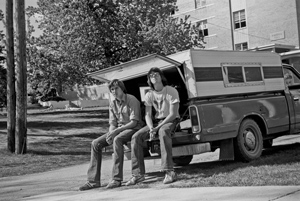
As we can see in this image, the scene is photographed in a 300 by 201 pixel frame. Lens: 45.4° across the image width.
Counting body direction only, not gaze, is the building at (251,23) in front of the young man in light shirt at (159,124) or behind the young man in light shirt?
behind

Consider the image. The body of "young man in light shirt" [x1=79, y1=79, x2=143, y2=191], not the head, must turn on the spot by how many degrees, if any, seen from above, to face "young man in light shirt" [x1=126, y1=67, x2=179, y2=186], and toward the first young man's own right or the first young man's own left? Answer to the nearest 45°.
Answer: approximately 135° to the first young man's own left

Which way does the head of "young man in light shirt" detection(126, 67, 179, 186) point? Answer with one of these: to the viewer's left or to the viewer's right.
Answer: to the viewer's left

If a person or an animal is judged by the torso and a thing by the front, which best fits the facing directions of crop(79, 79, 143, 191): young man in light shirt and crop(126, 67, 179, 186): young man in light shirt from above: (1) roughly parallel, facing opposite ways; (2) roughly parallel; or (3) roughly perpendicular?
roughly parallel

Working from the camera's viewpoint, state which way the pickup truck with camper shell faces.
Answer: facing away from the viewer and to the right of the viewer

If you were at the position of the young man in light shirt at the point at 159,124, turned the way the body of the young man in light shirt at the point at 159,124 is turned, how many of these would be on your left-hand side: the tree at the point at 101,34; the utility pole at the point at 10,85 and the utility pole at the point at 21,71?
0

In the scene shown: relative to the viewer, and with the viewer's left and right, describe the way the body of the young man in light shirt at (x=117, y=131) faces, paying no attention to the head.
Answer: facing the viewer and to the left of the viewer

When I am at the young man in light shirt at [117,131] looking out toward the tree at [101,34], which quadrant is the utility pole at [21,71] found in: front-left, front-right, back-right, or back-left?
front-left

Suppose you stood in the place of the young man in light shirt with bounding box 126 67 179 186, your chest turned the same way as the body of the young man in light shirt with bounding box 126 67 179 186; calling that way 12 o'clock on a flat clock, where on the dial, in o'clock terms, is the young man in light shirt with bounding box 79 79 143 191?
the young man in light shirt with bounding box 79 79 143 191 is roughly at 2 o'clock from the young man in light shirt with bounding box 126 67 179 186.

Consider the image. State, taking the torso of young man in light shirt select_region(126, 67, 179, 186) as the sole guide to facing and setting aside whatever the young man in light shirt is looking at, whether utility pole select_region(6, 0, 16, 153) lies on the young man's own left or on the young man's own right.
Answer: on the young man's own right

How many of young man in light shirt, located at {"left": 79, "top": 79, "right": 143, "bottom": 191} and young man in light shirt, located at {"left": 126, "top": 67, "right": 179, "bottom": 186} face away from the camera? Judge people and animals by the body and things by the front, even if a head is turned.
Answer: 0

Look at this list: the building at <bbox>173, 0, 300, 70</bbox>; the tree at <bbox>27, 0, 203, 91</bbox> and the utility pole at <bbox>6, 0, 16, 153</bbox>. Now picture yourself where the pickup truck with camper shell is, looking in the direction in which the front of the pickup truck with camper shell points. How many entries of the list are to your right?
0
